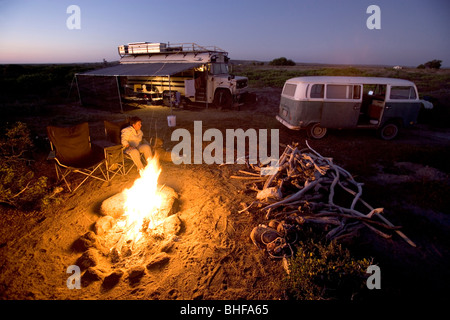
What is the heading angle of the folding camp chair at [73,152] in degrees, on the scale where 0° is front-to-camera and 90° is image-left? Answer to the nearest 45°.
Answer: approximately 315°

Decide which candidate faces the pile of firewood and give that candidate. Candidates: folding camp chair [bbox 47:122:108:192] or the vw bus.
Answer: the folding camp chair

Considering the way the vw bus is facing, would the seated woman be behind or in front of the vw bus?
behind

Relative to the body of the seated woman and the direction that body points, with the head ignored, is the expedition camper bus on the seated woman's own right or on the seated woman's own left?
on the seated woman's own left

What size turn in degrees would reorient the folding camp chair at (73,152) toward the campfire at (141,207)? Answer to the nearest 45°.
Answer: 0° — it already faces it

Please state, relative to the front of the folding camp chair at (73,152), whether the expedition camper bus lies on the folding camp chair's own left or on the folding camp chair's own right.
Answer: on the folding camp chair's own left

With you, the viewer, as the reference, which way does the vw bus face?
facing away from the viewer and to the right of the viewer
